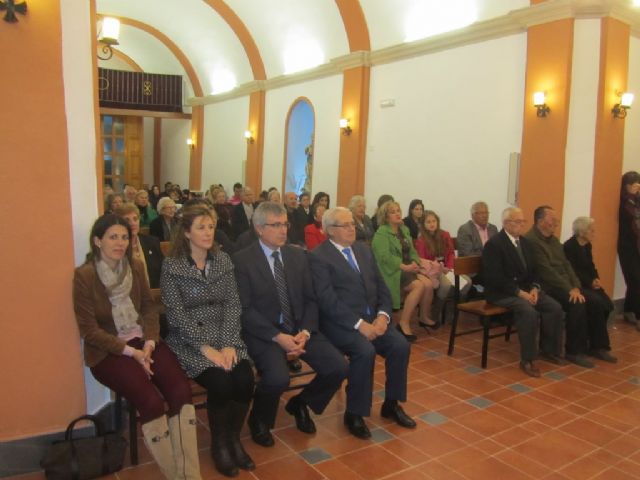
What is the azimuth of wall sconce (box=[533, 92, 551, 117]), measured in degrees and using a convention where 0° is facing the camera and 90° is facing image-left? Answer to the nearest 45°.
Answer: approximately 45°

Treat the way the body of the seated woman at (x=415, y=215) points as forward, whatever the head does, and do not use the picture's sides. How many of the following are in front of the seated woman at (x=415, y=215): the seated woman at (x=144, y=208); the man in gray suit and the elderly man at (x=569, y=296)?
2

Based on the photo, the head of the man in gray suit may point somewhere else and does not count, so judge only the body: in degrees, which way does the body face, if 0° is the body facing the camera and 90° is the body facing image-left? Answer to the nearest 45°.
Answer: approximately 315°

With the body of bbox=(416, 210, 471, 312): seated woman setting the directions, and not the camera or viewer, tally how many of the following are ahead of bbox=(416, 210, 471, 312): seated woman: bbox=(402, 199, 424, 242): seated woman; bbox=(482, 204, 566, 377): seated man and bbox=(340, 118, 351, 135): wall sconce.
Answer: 1

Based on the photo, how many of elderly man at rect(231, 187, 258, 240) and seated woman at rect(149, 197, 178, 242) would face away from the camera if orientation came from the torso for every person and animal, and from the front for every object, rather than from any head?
0
